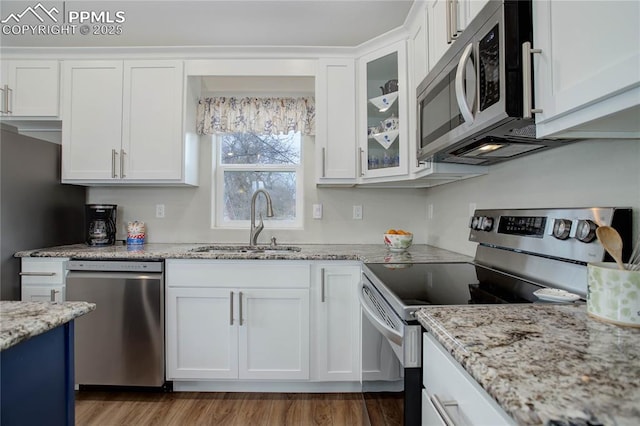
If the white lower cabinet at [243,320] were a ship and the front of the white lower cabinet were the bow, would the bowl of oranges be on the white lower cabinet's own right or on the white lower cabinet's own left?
on the white lower cabinet's own left

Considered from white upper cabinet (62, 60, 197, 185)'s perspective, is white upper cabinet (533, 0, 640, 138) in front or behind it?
in front

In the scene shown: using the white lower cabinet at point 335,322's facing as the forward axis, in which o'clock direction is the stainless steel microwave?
The stainless steel microwave is roughly at 11 o'clock from the white lower cabinet.

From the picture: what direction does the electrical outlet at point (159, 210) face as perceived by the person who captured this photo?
facing the viewer

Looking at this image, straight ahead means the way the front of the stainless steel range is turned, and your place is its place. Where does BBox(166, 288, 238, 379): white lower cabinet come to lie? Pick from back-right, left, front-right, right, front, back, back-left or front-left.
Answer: front-right

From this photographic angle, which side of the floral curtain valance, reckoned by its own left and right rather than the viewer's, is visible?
front

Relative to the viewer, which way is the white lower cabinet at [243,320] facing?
toward the camera

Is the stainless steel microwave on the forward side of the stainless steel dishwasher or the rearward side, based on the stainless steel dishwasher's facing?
on the forward side

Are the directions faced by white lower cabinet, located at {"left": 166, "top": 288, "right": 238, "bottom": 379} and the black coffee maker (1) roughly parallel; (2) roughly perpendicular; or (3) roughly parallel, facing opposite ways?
roughly parallel

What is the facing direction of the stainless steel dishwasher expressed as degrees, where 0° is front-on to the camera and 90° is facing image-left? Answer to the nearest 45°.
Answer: approximately 0°

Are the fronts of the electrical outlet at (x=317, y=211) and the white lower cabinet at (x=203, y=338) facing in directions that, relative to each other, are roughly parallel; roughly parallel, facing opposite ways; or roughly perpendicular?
roughly parallel

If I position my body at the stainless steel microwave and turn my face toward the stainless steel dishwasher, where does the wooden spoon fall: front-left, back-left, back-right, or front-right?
back-left

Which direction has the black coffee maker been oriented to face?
toward the camera

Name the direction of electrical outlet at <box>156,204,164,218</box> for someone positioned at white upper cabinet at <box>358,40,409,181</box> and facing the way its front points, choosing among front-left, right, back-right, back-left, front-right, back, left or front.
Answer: front-right

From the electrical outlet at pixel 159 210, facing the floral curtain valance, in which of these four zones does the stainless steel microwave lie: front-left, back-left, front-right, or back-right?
front-right

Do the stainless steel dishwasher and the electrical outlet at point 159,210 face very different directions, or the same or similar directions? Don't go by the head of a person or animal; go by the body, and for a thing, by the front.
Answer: same or similar directions

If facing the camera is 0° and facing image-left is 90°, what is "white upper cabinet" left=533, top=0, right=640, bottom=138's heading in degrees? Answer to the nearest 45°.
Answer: approximately 45°
